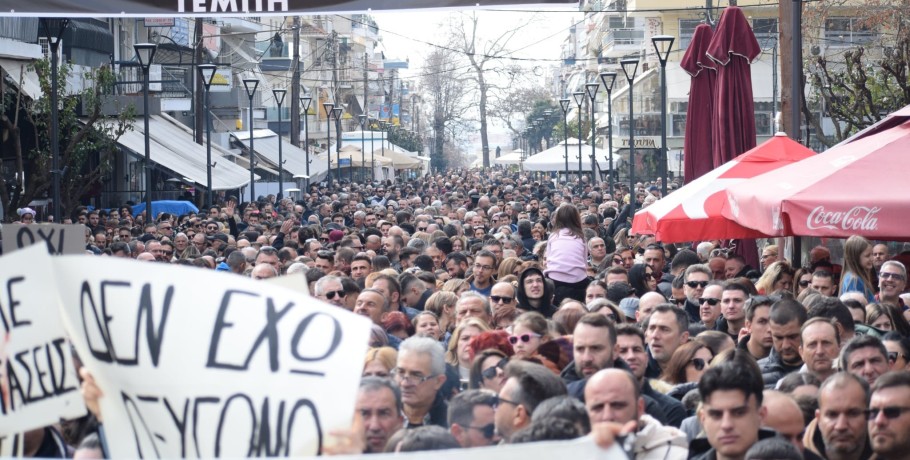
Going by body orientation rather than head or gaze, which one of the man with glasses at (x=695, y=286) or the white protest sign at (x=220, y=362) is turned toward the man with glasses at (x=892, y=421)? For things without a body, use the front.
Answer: the man with glasses at (x=695, y=286)

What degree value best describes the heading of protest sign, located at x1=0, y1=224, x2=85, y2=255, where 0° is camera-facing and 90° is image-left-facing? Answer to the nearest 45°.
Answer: approximately 0°

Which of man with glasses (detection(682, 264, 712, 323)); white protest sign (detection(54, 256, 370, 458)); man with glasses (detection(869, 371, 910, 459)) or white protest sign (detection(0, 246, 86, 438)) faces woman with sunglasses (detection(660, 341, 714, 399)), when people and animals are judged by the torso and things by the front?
man with glasses (detection(682, 264, 712, 323))

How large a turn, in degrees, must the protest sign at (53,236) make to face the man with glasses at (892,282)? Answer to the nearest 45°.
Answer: approximately 90° to its left

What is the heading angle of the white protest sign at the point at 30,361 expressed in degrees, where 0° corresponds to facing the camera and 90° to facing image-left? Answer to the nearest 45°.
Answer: approximately 0°

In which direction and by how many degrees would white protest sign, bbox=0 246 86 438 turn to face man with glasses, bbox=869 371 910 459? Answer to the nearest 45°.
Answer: approximately 90° to its left

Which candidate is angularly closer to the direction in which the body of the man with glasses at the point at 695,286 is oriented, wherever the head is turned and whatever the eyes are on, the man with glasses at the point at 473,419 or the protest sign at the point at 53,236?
the man with glasses

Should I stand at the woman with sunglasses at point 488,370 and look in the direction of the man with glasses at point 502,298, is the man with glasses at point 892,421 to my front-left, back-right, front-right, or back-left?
back-right

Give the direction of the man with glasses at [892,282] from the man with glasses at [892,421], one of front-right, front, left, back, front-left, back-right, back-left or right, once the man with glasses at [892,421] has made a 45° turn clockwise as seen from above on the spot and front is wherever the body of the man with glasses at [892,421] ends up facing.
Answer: right

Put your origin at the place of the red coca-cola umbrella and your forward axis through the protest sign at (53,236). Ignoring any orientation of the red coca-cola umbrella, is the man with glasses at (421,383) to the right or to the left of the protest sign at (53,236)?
left

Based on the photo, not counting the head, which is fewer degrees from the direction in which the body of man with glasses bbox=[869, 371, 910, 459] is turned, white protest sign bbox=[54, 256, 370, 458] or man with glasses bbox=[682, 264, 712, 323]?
the white protest sign

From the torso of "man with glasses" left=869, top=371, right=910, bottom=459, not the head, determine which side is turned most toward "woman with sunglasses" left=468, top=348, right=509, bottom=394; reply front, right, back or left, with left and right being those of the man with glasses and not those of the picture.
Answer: right

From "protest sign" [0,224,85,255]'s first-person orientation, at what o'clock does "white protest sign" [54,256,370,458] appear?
The white protest sign is roughly at 12 o'clock from the protest sign.
